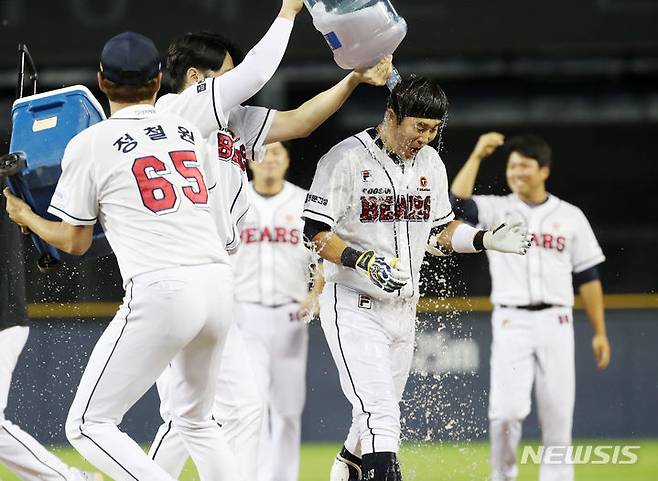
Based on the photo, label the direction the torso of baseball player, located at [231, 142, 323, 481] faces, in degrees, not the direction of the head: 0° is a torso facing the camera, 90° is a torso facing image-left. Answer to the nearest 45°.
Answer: approximately 0°

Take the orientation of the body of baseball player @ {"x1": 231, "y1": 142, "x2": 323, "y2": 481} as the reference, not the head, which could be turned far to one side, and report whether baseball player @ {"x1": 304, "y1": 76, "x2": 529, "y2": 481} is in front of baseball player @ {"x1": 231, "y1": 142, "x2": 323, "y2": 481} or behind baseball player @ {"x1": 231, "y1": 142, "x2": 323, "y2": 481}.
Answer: in front

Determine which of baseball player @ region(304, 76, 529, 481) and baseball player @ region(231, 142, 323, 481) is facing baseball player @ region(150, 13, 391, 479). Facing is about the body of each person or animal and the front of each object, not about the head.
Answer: baseball player @ region(231, 142, 323, 481)

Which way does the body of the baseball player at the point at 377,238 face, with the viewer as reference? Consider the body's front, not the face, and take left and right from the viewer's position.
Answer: facing the viewer and to the right of the viewer

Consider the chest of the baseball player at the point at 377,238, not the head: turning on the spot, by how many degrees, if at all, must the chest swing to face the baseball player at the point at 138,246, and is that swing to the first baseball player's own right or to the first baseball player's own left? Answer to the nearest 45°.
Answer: approximately 90° to the first baseball player's own right

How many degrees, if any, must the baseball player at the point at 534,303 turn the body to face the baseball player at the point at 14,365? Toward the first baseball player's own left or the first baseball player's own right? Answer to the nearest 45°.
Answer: approximately 45° to the first baseball player's own right

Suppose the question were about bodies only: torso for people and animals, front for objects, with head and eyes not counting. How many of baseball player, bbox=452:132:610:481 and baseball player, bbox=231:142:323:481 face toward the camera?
2
